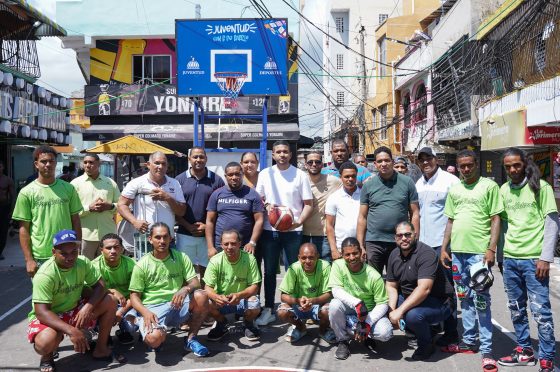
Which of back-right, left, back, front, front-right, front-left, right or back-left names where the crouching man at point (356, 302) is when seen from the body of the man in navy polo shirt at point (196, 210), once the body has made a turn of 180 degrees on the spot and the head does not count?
back-right

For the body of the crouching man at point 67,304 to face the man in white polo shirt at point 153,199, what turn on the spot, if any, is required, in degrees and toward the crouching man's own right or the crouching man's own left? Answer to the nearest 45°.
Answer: approximately 90° to the crouching man's own left

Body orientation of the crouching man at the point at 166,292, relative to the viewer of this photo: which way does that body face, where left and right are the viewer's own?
facing the viewer

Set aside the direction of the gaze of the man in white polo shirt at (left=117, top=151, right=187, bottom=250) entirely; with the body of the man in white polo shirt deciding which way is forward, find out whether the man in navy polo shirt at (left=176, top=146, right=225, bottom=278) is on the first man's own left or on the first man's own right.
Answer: on the first man's own left

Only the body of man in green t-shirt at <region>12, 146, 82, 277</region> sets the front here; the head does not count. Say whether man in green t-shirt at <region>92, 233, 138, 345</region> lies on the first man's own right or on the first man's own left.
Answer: on the first man's own left

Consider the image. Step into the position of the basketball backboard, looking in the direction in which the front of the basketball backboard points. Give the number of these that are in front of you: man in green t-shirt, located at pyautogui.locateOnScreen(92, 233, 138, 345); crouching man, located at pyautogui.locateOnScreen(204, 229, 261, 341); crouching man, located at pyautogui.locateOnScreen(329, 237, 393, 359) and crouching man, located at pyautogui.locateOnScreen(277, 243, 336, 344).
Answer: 4

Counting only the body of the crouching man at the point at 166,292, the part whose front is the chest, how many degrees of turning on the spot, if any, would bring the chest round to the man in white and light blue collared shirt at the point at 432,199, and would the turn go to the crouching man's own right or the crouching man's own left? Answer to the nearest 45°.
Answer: approximately 90° to the crouching man's own left

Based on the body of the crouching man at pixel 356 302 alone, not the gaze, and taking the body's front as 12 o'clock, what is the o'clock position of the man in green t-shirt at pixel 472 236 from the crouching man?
The man in green t-shirt is roughly at 9 o'clock from the crouching man.

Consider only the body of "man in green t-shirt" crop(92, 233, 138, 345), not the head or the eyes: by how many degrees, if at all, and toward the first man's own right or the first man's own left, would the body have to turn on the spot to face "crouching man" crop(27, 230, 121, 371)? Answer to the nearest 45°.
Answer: approximately 45° to the first man's own right

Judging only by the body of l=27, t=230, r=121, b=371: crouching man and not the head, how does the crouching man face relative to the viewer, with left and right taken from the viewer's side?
facing the viewer and to the right of the viewer

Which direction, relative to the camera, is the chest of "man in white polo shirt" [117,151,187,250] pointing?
toward the camera

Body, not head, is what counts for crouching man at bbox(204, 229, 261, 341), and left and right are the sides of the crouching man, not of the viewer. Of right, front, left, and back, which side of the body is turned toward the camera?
front
